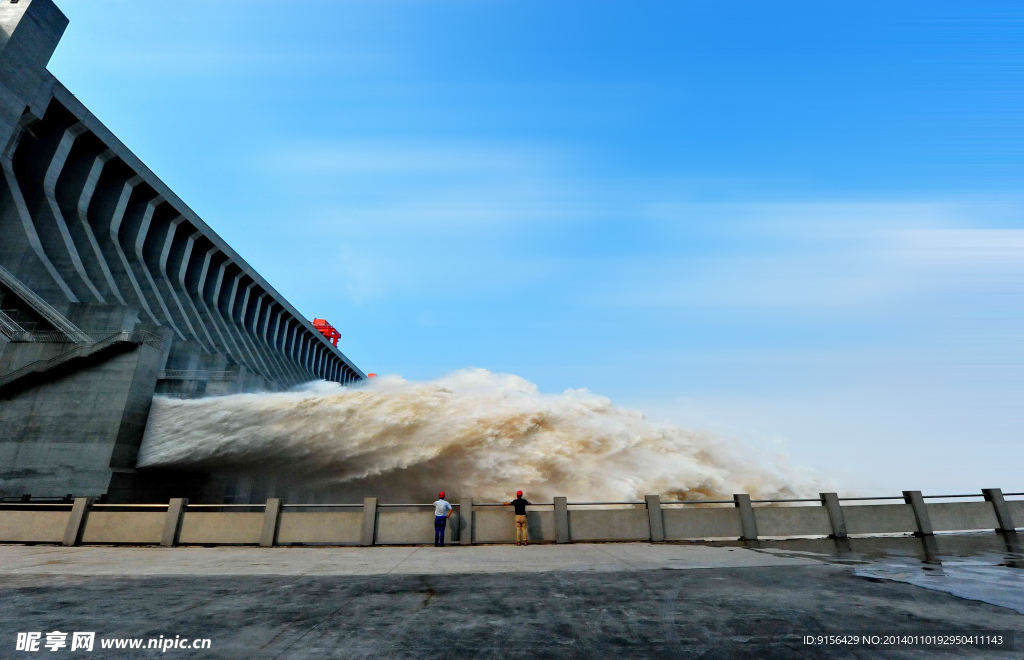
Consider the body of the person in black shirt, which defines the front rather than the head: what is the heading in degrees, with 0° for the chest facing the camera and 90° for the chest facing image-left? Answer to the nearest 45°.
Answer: approximately 180°

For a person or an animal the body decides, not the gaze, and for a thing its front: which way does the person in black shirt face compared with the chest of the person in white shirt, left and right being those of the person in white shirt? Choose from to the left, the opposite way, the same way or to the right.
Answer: the same way

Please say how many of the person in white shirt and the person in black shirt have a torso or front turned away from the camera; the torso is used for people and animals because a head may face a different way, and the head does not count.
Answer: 2

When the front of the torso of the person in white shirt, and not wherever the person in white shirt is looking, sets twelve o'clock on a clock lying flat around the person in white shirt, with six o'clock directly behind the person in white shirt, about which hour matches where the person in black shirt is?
The person in black shirt is roughly at 3 o'clock from the person in white shirt.

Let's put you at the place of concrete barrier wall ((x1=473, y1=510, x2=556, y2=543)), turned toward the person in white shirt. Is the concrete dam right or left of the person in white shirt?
right

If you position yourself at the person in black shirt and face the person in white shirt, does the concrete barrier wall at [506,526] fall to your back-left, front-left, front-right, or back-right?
front-right

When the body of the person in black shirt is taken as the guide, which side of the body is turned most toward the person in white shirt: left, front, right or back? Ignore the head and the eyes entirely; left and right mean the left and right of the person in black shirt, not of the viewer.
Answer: left

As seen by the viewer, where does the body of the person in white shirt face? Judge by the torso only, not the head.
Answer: away from the camera

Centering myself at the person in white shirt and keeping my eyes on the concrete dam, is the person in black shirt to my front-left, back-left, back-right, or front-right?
back-right

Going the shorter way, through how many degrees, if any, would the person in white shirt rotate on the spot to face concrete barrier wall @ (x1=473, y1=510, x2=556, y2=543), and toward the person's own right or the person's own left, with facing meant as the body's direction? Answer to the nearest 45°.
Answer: approximately 90° to the person's own right
